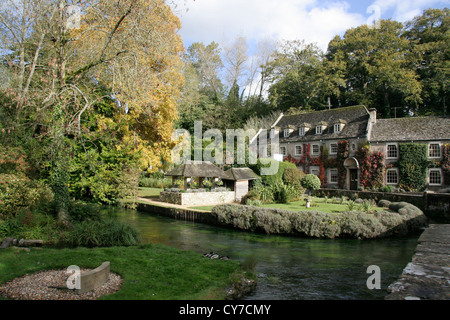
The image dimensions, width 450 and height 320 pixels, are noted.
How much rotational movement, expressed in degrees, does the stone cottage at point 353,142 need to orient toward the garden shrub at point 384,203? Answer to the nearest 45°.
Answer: approximately 45° to its left

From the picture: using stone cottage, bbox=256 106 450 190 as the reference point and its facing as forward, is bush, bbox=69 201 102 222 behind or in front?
in front

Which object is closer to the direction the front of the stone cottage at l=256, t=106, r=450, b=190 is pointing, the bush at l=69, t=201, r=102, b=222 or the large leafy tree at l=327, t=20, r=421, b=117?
the bush

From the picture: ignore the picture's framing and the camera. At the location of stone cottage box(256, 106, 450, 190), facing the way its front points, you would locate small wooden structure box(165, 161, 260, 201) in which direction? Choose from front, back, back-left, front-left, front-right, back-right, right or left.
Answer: front

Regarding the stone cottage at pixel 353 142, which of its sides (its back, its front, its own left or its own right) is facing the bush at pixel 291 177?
front

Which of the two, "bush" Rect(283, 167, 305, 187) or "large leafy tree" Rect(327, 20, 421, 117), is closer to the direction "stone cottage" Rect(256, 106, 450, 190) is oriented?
the bush

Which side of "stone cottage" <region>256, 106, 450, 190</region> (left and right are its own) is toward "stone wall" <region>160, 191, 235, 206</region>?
front

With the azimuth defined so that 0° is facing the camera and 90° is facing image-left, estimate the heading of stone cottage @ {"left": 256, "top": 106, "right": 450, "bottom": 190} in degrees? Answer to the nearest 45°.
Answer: approximately 45°

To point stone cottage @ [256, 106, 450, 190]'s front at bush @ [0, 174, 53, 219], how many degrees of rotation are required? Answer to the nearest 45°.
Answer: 0° — it already faces it
